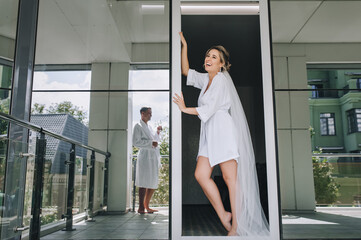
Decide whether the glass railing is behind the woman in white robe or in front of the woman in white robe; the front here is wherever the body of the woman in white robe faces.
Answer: in front

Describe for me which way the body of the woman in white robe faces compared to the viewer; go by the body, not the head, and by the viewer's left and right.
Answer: facing the viewer and to the left of the viewer

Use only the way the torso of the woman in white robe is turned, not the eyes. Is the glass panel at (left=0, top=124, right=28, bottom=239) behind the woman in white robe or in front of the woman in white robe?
in front

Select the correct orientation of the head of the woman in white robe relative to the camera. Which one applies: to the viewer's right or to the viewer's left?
to the viewer's left
